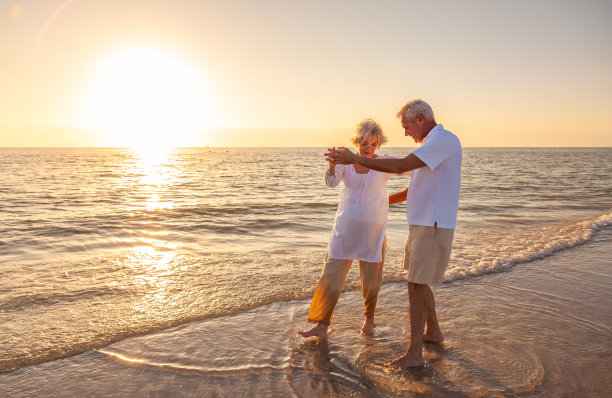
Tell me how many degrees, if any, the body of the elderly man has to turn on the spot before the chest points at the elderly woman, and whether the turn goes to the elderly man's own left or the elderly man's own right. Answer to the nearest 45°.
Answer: approximately 45° to the elderly man's own right

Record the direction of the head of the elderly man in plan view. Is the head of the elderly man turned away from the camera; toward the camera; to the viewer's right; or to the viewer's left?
to the viewer's left

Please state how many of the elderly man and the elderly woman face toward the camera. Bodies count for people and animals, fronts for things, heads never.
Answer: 1

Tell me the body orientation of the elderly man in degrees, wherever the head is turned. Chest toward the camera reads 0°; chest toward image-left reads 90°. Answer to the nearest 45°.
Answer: approximately 90°

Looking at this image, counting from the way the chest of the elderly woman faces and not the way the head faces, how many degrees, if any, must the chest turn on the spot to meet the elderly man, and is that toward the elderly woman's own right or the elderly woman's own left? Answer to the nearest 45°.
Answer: approximately 45° to the elderly woman's own left

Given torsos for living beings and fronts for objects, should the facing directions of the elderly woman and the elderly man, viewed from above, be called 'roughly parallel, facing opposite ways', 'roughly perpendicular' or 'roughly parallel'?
roughly perpendicular
